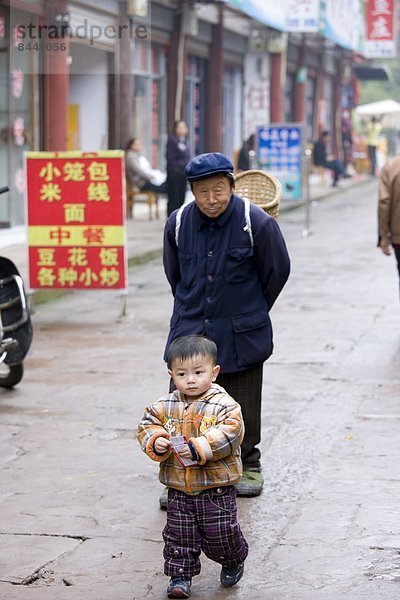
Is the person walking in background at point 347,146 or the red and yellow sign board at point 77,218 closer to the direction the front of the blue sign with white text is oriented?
the red and yellow sign board

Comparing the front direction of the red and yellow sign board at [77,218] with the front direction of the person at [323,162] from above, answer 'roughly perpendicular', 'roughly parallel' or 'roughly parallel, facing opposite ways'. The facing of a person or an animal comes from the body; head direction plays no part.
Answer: roughly perpendicular

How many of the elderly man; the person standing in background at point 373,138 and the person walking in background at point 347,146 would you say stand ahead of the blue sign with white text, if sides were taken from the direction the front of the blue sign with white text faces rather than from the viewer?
1

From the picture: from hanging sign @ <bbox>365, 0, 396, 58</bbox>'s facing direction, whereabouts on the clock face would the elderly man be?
The elderly man is roughly at 12 o'clock from the hanging sign.

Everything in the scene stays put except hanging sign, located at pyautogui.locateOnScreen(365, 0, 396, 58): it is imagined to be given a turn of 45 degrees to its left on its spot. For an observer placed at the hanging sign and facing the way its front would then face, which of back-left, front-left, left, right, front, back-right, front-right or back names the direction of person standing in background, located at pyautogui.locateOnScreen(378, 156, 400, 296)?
front-right

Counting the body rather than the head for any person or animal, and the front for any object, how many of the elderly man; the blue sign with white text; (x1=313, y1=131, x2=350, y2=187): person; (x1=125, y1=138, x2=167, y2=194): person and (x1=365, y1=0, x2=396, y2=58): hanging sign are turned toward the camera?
3

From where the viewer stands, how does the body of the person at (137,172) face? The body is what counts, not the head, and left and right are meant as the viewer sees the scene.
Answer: facing to the right of the viewer

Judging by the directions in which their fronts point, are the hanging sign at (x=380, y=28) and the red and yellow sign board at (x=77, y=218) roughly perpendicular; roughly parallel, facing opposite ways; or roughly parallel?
roughly parallel

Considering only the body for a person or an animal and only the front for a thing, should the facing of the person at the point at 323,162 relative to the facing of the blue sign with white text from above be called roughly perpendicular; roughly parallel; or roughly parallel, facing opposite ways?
roughly perpendicular

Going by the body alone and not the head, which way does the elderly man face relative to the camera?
toward the camera

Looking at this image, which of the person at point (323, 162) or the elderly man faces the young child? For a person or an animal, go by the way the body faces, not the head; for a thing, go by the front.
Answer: the elderly man

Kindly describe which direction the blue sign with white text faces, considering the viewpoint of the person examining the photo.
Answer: facing the viewer

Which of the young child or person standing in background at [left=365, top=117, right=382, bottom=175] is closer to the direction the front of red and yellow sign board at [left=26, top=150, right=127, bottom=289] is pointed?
the young child

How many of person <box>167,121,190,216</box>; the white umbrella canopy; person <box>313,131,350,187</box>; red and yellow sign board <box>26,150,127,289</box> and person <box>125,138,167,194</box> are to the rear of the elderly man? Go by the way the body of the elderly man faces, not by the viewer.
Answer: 5

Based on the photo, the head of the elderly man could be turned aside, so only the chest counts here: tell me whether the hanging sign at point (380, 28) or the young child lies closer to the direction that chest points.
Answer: the young child

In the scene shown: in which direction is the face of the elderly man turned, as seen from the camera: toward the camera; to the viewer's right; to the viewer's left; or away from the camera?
toward the camera

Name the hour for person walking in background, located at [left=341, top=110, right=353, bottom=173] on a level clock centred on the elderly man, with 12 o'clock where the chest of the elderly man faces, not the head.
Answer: The person walking in background is roughly at 6 o'clock from the elderly man.
